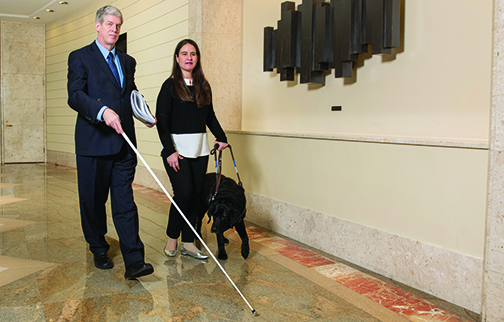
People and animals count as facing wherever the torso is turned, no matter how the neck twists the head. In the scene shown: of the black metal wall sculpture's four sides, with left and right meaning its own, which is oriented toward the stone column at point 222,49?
right

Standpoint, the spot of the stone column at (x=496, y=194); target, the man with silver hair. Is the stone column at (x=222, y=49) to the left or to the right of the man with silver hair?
right

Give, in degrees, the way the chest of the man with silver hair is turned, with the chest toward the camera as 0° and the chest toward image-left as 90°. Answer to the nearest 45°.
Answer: approximately 315°

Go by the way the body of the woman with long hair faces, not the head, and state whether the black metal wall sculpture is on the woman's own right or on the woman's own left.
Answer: on the woman's own left

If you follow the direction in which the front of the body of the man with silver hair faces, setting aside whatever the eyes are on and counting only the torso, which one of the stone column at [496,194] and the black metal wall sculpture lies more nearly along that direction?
the stone column

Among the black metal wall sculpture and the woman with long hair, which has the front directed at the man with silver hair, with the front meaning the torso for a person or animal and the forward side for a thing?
the black metal wall sculpture

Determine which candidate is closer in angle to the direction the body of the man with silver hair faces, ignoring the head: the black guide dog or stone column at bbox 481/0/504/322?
the stone column

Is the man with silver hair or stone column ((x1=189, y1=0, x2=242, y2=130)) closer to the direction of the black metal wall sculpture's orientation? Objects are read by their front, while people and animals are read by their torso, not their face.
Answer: the man with silver hair
